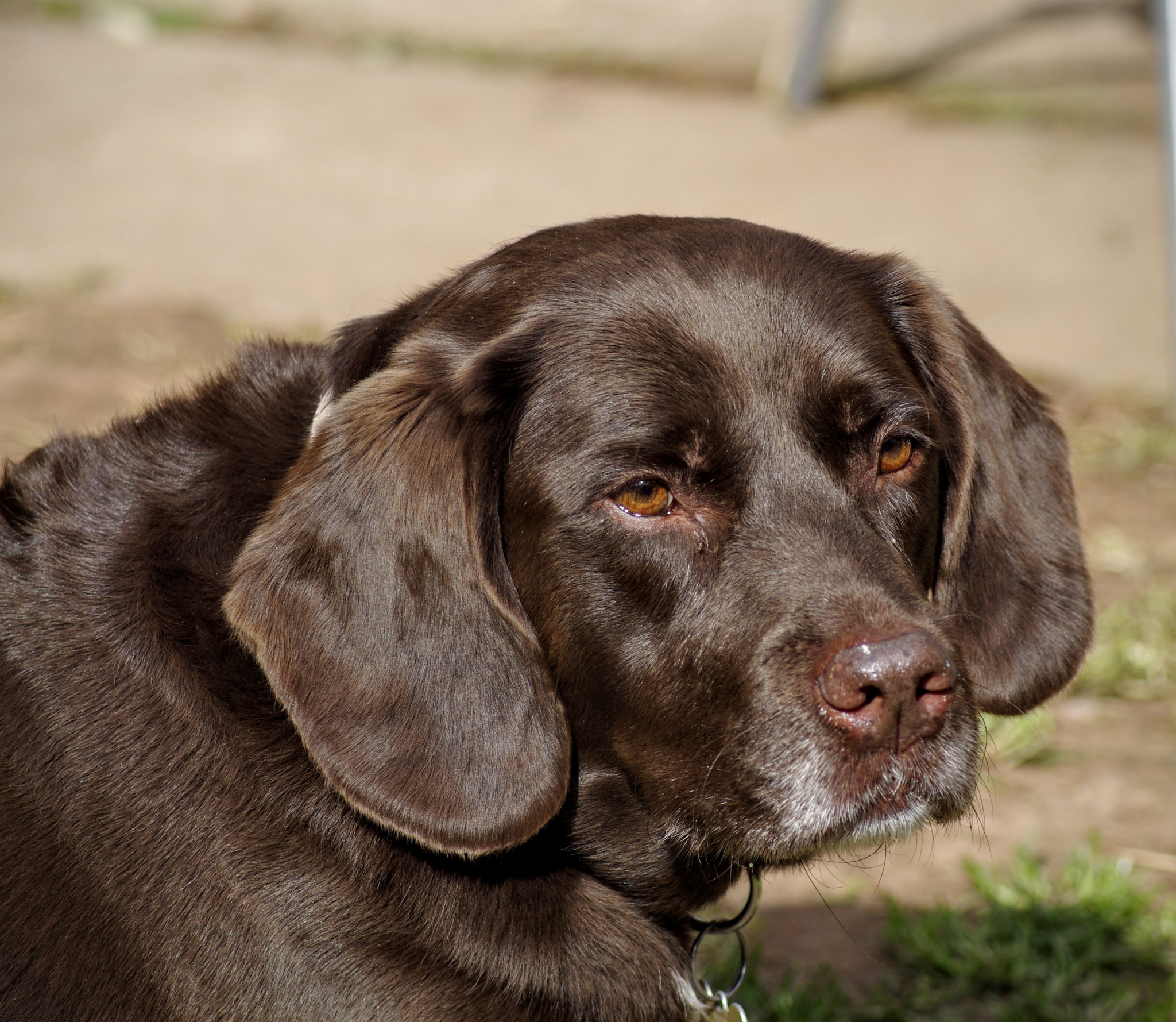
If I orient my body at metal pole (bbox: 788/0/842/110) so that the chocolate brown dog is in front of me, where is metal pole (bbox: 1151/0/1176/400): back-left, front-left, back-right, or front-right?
front-left

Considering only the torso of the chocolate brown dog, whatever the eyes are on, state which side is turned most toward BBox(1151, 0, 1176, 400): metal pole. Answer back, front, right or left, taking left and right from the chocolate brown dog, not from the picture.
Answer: left

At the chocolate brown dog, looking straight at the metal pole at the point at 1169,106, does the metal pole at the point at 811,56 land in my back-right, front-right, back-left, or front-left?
front-left

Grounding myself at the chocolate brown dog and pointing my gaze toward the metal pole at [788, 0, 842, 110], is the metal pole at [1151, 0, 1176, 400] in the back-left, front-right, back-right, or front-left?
front-right

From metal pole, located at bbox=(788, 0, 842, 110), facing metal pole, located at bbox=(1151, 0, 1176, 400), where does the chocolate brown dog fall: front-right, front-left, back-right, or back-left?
front-right

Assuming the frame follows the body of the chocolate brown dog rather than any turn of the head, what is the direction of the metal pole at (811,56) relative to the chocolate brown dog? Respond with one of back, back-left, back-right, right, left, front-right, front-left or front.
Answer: back-left

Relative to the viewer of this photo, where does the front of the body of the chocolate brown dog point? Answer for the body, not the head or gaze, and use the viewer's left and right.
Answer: facing the viewer and to the right of the viewer
